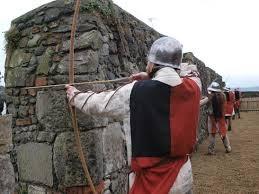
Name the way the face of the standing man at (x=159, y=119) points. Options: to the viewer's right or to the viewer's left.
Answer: to the viewer's left

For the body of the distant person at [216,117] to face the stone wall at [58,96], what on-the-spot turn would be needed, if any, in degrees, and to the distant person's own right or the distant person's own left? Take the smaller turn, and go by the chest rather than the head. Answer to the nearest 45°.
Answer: approximately 135° to the distant person's own left

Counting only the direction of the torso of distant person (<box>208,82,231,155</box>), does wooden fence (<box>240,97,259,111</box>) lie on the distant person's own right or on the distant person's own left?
on the distant person's own right

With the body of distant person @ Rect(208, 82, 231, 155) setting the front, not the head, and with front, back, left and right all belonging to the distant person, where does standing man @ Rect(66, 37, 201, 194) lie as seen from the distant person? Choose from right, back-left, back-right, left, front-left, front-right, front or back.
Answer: back-left

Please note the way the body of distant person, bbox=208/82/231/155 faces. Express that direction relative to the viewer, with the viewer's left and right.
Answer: facing away from the viewer and to the left of the viewer
